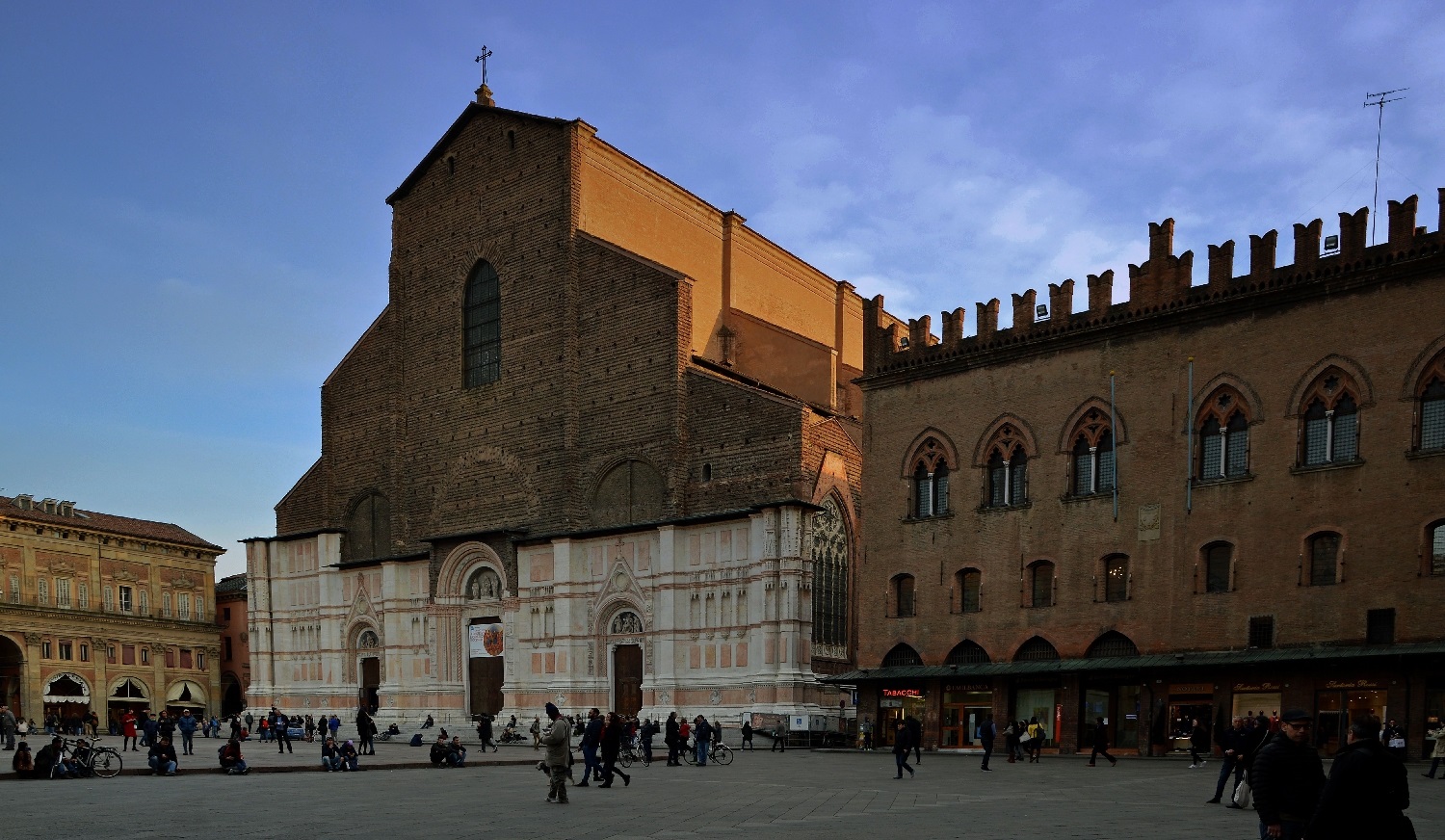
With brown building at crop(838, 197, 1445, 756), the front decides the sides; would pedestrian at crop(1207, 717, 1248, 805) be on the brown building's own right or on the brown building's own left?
on the brown building's own left

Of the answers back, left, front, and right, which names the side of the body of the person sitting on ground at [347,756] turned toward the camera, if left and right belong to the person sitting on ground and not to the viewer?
front
